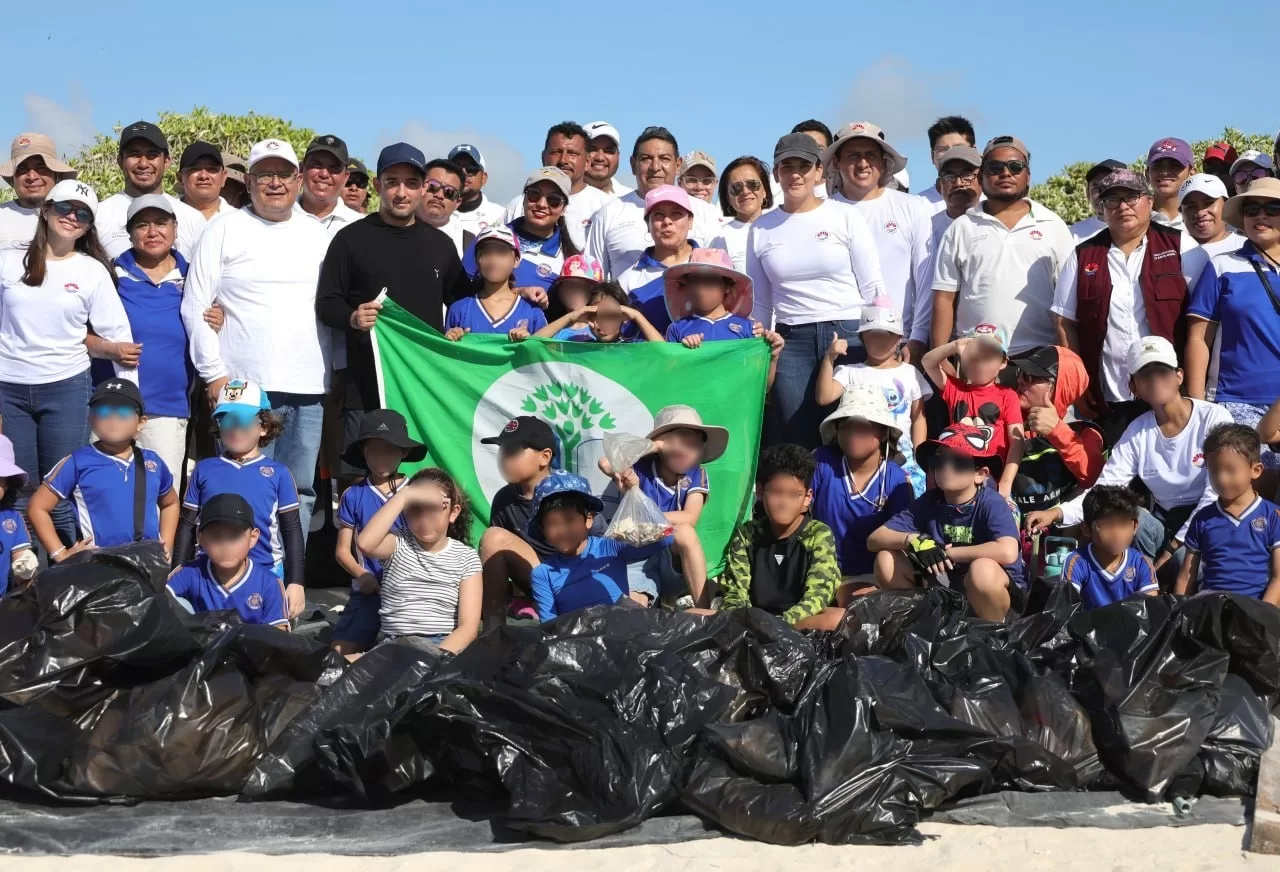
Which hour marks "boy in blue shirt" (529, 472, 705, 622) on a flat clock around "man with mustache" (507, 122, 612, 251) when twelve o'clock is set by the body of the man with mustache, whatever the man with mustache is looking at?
The boy in blue shirt is roughly at 12 o'clock from the man with mustache.

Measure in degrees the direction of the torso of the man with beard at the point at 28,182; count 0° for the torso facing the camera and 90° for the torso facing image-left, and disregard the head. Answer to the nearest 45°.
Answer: approximately 0°

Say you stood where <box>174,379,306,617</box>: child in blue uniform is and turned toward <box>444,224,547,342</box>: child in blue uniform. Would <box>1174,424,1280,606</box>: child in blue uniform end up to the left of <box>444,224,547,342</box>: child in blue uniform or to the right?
right

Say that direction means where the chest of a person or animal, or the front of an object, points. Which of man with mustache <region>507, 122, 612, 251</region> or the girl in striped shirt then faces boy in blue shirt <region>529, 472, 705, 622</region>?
the man with mustache

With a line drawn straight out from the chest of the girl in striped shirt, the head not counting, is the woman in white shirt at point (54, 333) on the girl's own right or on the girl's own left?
on the girl's own right

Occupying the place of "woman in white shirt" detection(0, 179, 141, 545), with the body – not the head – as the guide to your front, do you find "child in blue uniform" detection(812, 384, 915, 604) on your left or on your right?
on your left

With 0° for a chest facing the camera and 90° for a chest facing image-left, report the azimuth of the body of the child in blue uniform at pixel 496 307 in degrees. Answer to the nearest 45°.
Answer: approximately 0°

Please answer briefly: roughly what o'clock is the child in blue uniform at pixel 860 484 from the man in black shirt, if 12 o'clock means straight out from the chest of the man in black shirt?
The child in blue uniform is roughly at 10 o'clock from the man in black shirt.

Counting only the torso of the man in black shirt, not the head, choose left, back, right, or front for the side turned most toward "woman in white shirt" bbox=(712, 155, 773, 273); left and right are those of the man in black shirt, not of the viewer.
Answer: left
